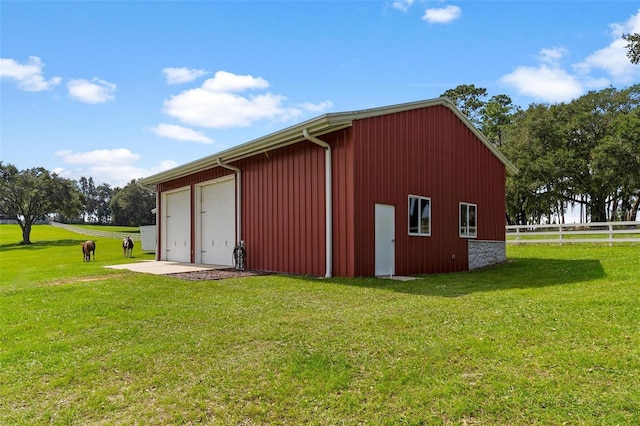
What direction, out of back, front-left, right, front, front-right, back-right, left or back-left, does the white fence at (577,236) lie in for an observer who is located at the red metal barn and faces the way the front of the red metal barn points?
back

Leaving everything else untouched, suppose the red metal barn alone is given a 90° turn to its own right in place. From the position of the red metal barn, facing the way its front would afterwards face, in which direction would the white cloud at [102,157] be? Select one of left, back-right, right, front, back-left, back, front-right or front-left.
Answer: front

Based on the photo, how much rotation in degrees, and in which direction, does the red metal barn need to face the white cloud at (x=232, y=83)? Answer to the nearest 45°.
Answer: approximately 90° to its right

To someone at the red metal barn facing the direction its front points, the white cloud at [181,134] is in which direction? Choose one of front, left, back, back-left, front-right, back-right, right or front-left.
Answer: right

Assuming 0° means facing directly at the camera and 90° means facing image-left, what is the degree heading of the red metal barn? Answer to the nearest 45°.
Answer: approximately 45°

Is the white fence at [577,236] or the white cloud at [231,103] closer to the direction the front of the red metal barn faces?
the white cloud
